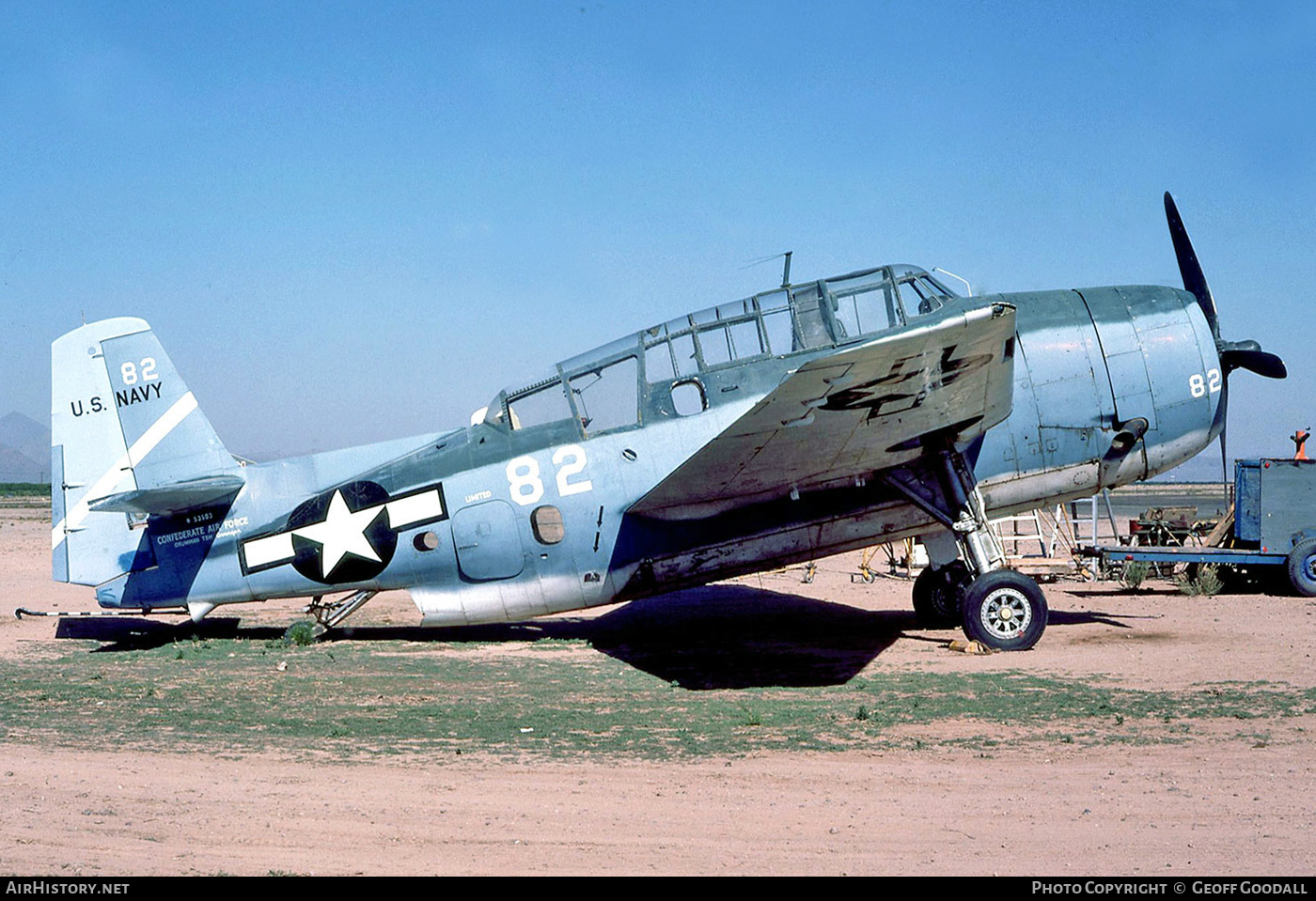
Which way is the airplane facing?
to the viewer's right

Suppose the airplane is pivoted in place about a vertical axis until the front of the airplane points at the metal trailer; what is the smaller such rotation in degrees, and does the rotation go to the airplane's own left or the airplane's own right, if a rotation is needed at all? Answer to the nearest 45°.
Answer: approximately 45° to the airplane's own left
